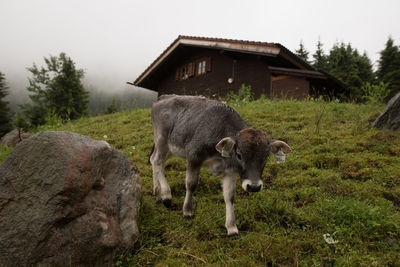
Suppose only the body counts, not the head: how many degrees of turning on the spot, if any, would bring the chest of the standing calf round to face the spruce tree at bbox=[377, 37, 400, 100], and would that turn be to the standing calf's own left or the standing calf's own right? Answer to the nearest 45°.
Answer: approximately 90° to the standing calf's own left

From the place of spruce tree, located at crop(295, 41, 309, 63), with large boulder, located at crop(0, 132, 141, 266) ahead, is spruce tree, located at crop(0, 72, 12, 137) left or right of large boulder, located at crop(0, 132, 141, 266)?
right

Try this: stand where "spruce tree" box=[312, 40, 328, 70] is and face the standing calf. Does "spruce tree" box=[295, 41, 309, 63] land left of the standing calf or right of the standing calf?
right

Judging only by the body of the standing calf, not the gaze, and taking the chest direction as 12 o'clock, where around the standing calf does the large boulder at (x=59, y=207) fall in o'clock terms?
The large boulder is roughly at 3 o'clock from the standing calf.

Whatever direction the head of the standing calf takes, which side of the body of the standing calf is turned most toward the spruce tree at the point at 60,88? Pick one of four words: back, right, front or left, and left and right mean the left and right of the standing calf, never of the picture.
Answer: back

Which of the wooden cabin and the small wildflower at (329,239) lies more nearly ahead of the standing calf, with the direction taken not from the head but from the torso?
the small wildflower

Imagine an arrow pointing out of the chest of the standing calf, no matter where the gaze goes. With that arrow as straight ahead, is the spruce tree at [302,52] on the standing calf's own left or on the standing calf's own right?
on the standing calf's own left

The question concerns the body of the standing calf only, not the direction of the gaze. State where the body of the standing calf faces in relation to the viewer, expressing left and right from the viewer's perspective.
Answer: facing the viewer and to the right of the viewer

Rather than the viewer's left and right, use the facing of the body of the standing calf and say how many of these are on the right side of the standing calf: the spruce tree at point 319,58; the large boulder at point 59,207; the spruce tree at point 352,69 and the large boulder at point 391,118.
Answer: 1

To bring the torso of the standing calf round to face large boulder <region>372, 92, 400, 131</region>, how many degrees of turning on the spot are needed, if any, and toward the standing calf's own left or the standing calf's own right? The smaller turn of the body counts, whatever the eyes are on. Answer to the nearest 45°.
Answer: approximately 90° to the standing calf's own left

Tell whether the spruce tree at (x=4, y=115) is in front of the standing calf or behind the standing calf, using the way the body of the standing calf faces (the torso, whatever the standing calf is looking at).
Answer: behind
